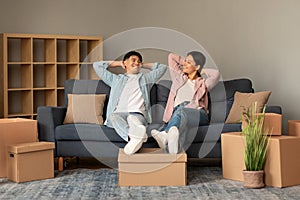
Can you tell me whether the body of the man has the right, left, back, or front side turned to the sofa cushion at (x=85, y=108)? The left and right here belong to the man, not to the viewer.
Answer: right

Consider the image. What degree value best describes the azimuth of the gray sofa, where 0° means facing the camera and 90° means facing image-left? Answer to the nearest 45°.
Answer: approximately 0°

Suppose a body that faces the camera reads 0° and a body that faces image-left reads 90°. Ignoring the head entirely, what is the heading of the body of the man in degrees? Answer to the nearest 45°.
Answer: approximately 0°

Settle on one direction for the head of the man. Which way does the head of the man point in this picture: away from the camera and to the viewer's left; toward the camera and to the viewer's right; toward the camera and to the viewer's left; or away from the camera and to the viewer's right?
toward the camera and to the viewer's right

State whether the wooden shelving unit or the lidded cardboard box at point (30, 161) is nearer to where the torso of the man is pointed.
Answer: the lidded cardboard box

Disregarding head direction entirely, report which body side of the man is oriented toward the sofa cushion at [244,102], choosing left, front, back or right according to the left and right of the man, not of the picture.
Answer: left

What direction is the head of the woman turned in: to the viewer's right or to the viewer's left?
to the viewer's left

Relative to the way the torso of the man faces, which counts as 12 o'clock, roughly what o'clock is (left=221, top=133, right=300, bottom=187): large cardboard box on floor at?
The large cardboard box on floor is roughly at 10 o'clock from the man.
